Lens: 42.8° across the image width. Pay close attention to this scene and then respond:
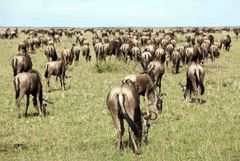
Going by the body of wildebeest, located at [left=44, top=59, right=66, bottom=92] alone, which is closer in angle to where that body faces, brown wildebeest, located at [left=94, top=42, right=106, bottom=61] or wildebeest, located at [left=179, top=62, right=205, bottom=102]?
the brown wildebeest

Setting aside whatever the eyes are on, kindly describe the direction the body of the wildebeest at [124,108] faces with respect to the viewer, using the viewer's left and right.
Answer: facing away from the viewer and to the right of the viewer

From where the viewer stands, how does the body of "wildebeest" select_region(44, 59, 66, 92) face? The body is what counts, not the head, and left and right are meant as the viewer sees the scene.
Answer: facing away from the viewer and to the right of the viewer

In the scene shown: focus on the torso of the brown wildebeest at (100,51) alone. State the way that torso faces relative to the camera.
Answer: away from the camera

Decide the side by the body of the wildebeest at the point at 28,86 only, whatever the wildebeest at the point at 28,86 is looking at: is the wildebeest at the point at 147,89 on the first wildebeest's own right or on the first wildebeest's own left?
on the first wildebeest's own right

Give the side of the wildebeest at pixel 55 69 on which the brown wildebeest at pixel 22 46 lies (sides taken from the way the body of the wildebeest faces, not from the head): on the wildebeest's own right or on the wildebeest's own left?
on the wildebeest's own left

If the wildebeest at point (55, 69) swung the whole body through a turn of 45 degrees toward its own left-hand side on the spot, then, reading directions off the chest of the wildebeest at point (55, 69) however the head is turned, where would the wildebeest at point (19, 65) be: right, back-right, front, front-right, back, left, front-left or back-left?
left

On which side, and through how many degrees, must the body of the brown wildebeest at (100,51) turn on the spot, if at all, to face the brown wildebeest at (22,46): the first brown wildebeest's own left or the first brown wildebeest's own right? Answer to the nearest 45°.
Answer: approximately 45° to the first brown wildebeest's own left

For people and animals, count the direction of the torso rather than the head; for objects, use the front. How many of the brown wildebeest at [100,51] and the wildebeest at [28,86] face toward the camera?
0

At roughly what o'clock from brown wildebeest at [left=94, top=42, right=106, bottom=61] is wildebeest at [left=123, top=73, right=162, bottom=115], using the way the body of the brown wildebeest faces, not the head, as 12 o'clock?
The wildebeest is roughly at 6 o'clock from the brown wildebeest.
